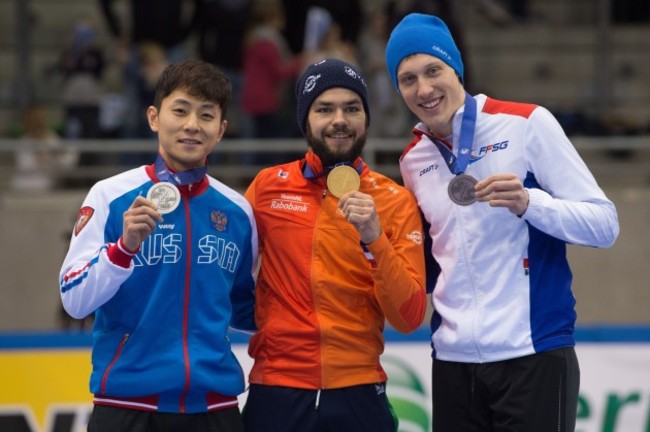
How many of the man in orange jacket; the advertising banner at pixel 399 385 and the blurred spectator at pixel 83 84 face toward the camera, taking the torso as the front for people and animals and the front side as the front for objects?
3

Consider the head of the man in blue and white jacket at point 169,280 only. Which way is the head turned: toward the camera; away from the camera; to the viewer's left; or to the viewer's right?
toward the camera

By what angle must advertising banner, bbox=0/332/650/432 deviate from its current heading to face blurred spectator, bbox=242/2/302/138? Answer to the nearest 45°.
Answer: approximately 180°

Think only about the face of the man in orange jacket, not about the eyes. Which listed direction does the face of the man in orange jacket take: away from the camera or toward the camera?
toward the camera

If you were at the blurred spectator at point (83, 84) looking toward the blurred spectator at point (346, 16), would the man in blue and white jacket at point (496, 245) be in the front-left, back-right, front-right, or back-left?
front-right

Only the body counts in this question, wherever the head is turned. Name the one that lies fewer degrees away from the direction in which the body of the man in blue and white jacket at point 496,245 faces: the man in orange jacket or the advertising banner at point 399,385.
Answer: the man in orange jacket

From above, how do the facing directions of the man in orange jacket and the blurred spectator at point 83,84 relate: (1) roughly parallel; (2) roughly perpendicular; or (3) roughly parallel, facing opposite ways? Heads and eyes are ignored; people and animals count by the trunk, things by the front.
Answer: roughly parallel

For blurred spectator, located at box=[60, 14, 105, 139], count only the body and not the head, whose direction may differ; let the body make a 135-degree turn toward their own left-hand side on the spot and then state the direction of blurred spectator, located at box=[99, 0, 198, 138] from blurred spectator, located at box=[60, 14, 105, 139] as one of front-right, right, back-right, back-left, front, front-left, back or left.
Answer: right

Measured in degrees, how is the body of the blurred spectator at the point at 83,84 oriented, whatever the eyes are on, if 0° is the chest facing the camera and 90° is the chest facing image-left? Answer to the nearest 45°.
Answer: approximately 0°

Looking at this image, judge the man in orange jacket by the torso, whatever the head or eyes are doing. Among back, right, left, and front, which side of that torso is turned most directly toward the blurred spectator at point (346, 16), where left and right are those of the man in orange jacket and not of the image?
back

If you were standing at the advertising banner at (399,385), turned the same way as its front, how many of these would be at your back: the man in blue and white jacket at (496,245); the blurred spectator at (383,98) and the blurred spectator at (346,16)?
2

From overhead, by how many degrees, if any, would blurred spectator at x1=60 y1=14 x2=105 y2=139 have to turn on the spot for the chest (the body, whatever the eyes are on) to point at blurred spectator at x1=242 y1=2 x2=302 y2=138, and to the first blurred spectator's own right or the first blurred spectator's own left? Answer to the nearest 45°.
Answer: approximately 45° to the first blurred spectator's own left

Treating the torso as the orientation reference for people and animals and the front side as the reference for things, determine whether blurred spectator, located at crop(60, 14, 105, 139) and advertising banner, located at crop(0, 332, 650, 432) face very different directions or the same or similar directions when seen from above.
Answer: same or similar directions

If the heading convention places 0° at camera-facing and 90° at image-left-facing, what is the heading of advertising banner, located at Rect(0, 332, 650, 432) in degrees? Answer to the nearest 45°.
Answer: approximately 0°
